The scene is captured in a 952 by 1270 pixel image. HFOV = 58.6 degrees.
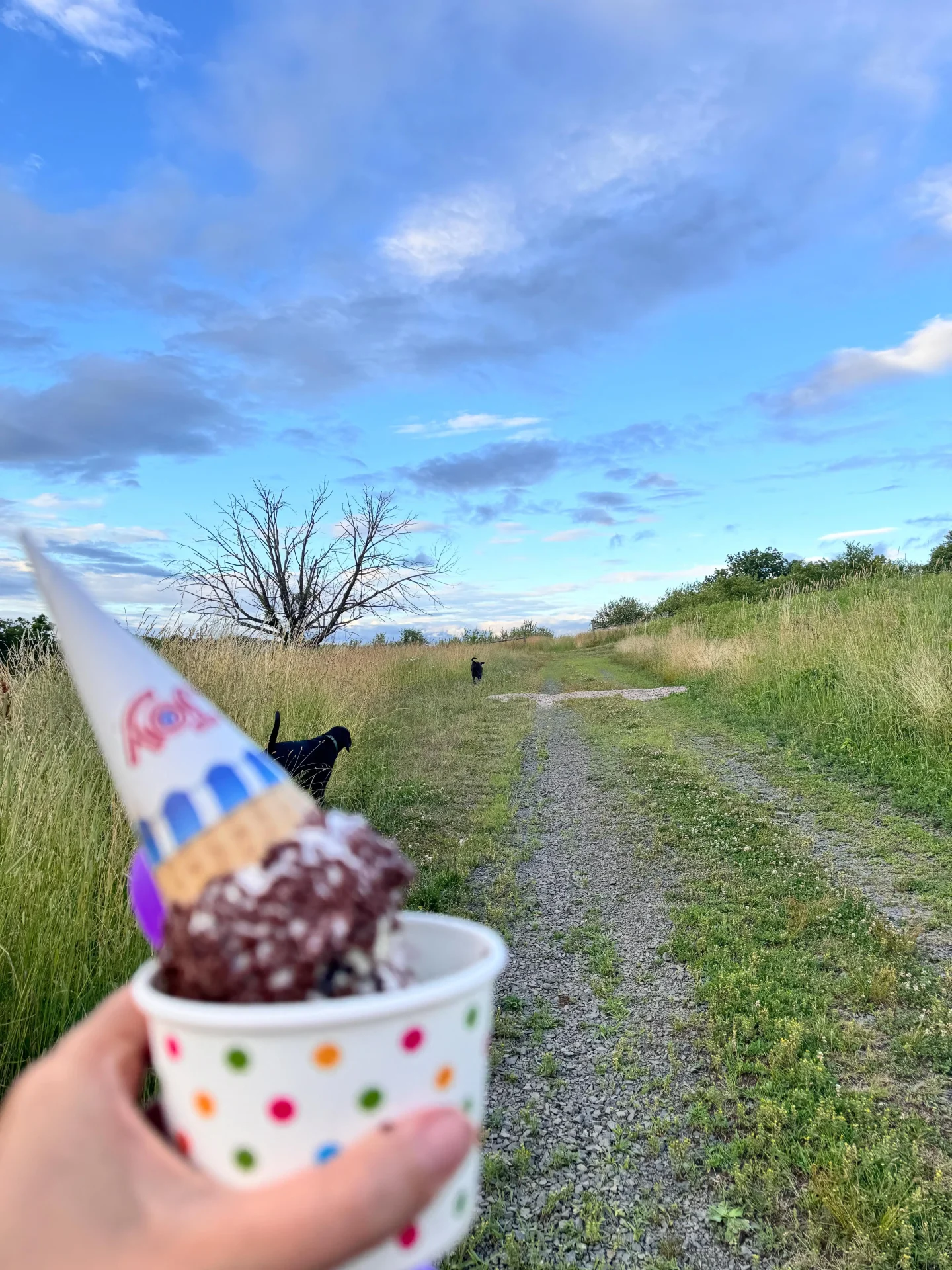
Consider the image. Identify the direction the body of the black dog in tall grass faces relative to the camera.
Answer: to the viewer's right

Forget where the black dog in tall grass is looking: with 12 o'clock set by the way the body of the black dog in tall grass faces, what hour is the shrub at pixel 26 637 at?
The shrub is roughly at 7 o'clock from the black dog in tall grass.

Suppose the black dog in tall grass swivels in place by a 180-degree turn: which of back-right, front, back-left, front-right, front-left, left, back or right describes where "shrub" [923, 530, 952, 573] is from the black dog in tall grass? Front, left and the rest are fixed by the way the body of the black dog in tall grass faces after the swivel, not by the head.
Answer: back-right
